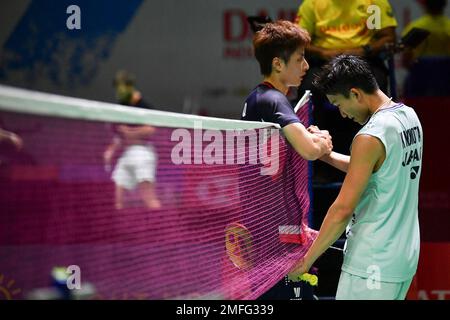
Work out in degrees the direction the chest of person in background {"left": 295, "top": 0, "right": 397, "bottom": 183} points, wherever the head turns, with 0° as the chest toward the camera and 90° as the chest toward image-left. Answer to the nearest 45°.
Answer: approximately 0°
